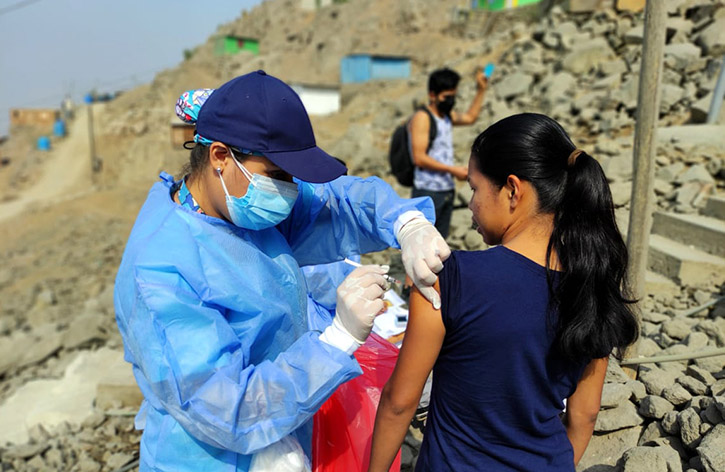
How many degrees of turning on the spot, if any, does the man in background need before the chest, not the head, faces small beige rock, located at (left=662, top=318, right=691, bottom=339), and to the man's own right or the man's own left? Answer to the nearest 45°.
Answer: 0° — they already face it

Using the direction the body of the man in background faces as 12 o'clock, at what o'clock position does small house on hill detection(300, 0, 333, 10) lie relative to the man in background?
The small house on hill is roughly at 7 o'clock from the man in background.

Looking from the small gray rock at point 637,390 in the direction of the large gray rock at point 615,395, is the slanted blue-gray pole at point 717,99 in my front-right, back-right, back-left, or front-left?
back-right

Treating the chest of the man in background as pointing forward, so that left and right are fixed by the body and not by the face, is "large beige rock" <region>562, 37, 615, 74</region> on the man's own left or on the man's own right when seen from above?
on the man's own left

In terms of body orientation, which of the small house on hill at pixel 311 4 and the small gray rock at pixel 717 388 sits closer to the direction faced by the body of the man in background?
the small gray rock

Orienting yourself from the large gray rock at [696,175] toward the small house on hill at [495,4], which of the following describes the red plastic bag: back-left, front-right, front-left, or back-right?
back-left

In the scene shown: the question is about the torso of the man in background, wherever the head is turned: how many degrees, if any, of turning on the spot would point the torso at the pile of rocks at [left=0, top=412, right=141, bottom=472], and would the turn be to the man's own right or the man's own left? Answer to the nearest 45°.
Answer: approximately 90° to the man's own right

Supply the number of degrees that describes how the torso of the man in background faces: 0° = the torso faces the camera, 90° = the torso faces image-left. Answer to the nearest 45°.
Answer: approximately 315°
